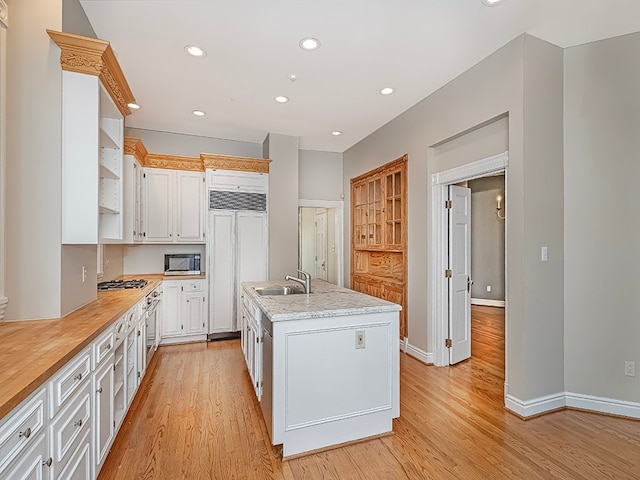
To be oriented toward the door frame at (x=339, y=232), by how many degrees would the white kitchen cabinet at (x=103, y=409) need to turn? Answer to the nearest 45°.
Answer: approximately 45° to its left

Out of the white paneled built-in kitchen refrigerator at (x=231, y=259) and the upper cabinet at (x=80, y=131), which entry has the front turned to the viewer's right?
the upper cabinet

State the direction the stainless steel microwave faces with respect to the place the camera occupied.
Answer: facing the viewer

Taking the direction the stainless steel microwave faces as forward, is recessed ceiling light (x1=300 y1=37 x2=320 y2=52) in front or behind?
in front

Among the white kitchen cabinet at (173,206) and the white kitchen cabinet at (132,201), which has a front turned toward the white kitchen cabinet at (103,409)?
the white kitchen cabinet at (173,206)

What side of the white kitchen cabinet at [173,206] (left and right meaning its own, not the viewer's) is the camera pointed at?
front

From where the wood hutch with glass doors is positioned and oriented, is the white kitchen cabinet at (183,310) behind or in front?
in front

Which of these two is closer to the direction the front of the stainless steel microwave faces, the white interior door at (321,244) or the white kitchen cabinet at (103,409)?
the white kitchen cabinet

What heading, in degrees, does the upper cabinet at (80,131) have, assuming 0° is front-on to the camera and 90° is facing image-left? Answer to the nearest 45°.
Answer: approximately 270°

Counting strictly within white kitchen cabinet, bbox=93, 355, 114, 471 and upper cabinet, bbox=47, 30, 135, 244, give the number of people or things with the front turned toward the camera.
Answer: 0

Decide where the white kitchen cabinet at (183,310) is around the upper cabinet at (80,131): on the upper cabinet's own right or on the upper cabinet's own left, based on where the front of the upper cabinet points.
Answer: on the upper cabinet's own left

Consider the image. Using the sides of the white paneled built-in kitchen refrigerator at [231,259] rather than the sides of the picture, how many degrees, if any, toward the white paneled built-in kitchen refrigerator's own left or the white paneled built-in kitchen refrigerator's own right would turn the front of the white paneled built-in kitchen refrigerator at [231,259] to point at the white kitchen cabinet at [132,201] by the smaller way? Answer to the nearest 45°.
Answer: approximately 90° to the white paneled built-in kitchen refrigerator's own right

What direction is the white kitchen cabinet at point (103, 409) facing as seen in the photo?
to the viewer's right

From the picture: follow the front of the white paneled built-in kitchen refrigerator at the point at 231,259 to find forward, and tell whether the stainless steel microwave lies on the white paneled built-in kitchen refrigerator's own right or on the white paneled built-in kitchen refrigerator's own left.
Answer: on the white paneled built-in kitchen refrigerator's own right

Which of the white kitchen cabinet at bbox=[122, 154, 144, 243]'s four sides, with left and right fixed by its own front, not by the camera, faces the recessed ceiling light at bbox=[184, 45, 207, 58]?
right

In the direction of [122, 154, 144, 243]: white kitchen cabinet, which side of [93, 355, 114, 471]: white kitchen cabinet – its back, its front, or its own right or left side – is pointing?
left

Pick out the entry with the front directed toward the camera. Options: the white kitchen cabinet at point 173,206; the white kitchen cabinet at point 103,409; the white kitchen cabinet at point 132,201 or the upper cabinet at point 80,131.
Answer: the white kitchen cabinet at point 173,206

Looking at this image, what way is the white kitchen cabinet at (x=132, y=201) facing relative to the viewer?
to the viewer's right

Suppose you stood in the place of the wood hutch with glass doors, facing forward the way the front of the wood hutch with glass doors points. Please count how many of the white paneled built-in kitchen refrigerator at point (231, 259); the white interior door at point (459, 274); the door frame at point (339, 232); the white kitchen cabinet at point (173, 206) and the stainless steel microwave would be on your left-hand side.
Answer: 1

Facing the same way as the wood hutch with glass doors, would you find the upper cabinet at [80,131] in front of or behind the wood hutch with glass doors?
in front

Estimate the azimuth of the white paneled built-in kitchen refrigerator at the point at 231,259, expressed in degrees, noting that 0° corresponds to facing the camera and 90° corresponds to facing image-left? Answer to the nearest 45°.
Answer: approximately 0°

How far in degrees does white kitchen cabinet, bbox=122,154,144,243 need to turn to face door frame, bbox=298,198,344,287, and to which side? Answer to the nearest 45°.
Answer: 0° — it already faces it
